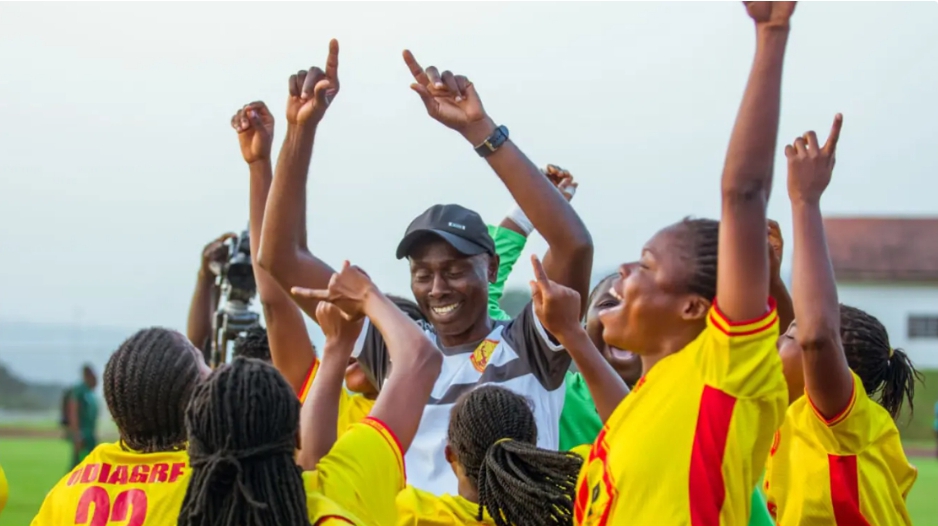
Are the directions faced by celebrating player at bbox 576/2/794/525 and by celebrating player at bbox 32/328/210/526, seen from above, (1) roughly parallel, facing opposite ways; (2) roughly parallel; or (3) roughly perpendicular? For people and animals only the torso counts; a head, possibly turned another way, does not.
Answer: roughly perpendicular

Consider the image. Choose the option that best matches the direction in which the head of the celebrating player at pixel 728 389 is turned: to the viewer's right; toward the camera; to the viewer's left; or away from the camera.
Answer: to the viewer's left

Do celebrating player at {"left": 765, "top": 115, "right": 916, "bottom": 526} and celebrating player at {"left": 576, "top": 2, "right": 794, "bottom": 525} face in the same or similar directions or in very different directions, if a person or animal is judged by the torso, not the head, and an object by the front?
same or similar directions

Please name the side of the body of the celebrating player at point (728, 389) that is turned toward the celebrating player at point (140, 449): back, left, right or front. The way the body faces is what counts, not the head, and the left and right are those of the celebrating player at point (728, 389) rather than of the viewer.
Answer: front

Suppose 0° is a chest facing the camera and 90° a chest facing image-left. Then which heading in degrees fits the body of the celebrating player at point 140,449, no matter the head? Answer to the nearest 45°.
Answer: approximately 225°

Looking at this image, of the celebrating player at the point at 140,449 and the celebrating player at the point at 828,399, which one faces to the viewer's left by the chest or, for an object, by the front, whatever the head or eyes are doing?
the celebrating player at the point at 828,399

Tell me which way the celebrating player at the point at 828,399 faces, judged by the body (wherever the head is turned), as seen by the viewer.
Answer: to the viewer's left

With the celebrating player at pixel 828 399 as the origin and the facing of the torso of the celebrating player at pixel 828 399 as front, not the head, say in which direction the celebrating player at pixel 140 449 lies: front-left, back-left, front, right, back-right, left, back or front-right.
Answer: front-left

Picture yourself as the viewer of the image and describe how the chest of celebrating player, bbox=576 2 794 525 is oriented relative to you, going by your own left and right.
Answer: facing to the left of the viewer
